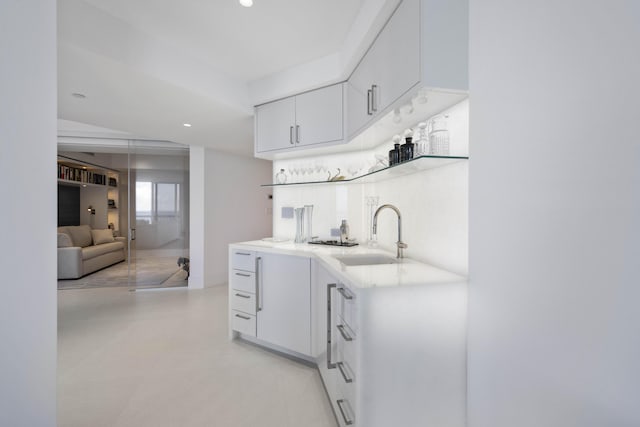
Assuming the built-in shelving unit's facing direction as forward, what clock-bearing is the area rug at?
The area rug is roughly at 1 o'clock from the built-in shelving unit.

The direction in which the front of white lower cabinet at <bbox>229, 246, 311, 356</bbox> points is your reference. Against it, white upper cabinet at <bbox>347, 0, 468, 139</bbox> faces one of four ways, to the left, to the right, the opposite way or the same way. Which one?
to the right

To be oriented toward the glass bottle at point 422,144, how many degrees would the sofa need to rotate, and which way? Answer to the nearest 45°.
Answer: approximately 45° to its right

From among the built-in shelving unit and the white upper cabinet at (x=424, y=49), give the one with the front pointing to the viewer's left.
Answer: the white upper cabinet

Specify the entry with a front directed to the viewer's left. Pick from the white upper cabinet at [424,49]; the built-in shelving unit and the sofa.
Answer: the white upper cabinet

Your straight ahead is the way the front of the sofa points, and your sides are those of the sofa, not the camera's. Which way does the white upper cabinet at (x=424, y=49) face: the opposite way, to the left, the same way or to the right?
the opposite way

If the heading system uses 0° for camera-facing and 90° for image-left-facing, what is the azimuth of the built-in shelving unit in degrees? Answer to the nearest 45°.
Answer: approximately 315°

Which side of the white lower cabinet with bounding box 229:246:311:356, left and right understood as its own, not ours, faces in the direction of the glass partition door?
right

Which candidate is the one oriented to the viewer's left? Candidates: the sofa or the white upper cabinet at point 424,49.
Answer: the white upper cabinet

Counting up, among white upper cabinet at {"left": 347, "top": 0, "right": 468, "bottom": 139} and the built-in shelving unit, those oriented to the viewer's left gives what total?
1

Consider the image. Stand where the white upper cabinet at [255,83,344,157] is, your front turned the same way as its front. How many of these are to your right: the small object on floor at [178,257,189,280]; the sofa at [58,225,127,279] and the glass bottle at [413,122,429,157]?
2

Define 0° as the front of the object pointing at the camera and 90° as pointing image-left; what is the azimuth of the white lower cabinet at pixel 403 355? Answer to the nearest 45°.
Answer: approximately 45°

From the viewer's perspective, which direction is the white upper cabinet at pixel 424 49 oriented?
to the viewer's left
